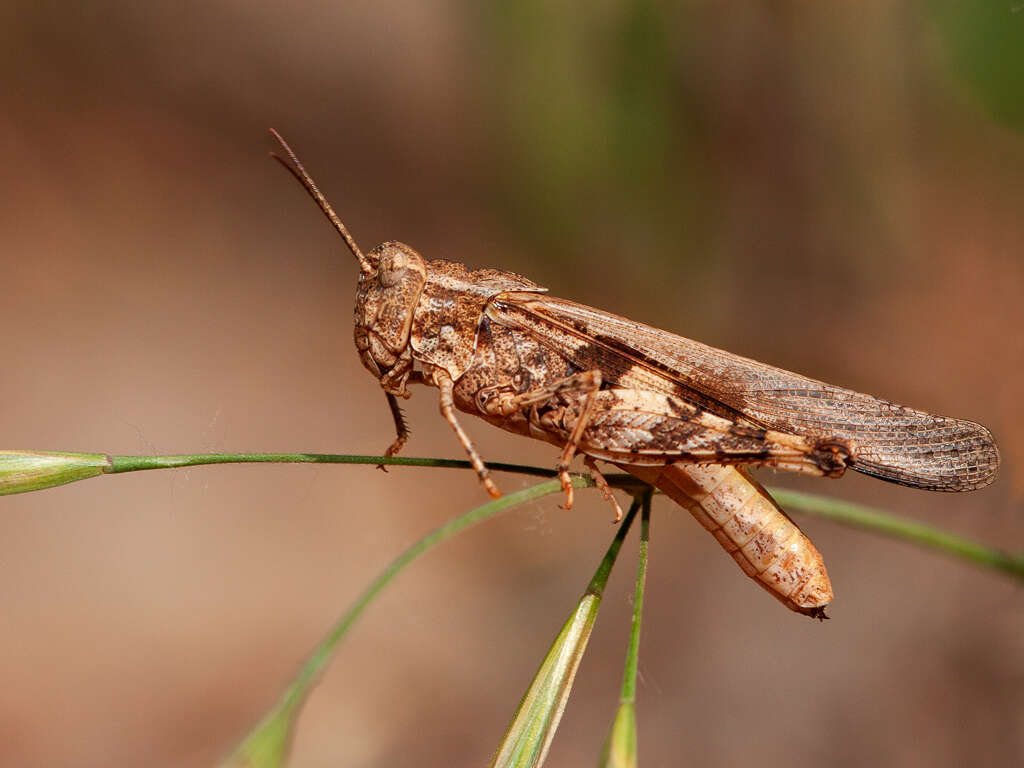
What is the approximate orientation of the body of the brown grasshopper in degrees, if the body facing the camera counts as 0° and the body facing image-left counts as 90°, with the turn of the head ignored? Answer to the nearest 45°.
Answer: approximately 90°
